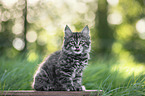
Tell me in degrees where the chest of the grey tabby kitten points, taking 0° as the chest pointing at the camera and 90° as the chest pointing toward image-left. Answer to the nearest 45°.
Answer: approximately 315°

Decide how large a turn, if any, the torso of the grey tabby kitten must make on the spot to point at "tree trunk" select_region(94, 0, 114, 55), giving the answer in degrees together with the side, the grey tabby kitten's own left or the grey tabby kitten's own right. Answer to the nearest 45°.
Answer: approximately 135° to the grey tabby kitten's own left
